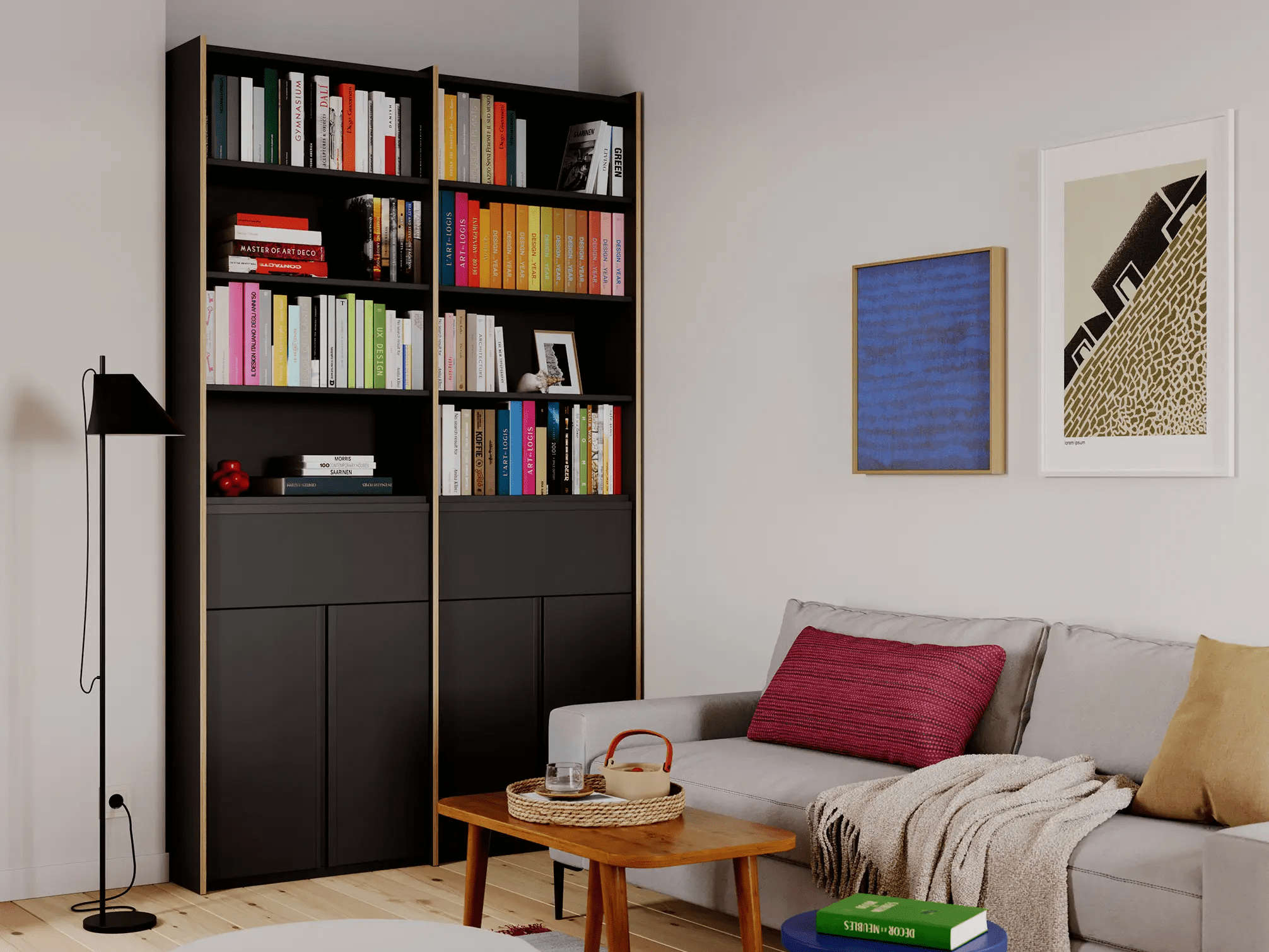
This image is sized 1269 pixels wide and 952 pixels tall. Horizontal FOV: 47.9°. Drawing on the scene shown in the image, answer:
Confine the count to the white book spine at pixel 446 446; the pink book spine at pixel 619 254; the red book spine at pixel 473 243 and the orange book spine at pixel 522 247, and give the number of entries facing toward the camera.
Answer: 4

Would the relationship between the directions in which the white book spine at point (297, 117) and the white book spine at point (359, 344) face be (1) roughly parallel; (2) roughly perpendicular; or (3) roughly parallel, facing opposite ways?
roughly parallel

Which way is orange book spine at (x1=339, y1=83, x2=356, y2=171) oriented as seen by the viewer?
toward the camera

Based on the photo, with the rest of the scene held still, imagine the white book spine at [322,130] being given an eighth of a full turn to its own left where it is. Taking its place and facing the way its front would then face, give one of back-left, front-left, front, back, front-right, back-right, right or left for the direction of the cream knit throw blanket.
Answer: front

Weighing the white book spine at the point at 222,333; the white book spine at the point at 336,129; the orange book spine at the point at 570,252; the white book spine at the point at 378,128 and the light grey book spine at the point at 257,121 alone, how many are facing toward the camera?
5

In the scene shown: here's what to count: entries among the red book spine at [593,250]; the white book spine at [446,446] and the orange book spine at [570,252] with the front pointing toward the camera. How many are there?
3

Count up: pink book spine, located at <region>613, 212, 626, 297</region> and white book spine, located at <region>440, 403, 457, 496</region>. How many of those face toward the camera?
2

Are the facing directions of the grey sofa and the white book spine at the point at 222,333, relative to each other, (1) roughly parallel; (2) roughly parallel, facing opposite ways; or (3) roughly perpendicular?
roughly perpendicular

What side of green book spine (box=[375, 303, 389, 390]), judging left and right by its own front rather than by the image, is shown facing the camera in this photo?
front

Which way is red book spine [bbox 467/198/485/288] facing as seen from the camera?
toward the camera

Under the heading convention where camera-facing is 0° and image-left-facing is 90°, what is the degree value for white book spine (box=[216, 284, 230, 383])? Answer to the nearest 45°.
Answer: approximately 0°

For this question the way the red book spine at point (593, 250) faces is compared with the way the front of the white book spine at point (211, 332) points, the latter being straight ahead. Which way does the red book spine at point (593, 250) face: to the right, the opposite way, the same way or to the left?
the same way

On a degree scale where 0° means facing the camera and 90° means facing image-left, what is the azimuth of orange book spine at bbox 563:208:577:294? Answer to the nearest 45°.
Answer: approximately 0°
